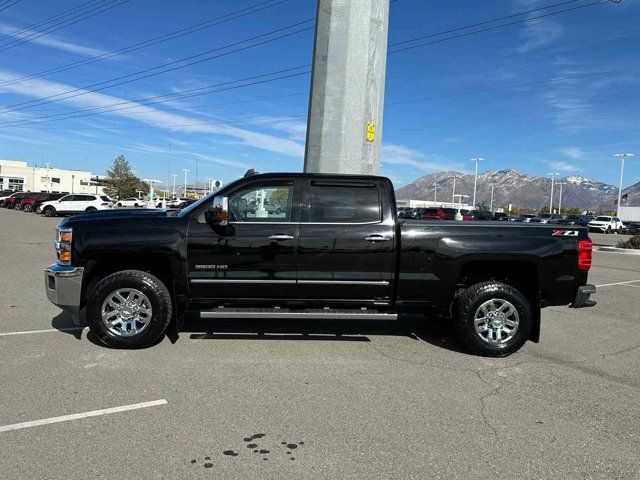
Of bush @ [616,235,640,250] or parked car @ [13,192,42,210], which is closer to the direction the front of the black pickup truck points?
the parked car

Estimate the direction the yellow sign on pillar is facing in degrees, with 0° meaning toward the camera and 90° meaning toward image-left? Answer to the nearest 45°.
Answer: approximately 0°

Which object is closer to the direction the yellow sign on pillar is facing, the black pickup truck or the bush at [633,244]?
the black pickup truck

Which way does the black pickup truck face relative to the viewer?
to the viewer's left

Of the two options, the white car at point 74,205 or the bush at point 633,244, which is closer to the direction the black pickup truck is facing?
the white car

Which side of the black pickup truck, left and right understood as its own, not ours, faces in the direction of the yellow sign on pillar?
right

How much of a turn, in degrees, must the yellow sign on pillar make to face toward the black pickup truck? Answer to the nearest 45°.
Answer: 0° — it already faces it

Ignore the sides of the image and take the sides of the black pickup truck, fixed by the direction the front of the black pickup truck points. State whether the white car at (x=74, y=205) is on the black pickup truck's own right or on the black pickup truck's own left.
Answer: on the black pickup truck's own right

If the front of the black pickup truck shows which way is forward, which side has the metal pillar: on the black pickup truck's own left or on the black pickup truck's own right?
on the black pickup truck's own right

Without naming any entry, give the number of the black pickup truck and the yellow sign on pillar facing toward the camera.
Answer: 1

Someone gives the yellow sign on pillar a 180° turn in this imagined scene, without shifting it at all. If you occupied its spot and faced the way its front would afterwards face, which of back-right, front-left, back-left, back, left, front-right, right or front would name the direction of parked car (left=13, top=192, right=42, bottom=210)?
front-left

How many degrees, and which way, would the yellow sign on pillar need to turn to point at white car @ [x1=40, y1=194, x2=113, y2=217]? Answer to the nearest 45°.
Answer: approximately 135° to its right

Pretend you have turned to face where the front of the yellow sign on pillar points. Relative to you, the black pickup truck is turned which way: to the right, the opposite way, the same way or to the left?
to the right
